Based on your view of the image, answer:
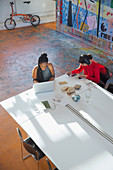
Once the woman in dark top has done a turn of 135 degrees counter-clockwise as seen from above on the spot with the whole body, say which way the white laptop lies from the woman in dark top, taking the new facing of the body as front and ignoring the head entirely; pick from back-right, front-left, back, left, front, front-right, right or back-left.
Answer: back-right

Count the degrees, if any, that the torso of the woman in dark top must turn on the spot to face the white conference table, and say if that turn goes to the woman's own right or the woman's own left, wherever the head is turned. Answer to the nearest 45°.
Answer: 0° — they already face it

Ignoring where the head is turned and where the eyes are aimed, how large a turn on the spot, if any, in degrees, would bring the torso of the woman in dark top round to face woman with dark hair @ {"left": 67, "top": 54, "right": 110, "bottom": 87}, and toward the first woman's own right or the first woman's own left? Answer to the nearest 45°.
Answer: approximately 90° to the first woman's own left

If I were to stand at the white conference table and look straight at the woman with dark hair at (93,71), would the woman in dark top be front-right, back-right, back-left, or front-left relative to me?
front-left

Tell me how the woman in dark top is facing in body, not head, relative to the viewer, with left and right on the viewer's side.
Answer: facing the viewer

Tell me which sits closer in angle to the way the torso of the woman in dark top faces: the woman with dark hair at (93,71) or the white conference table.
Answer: the white conference table

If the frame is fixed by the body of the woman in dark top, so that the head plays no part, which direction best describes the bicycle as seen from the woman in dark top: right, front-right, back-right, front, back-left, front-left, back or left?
back
